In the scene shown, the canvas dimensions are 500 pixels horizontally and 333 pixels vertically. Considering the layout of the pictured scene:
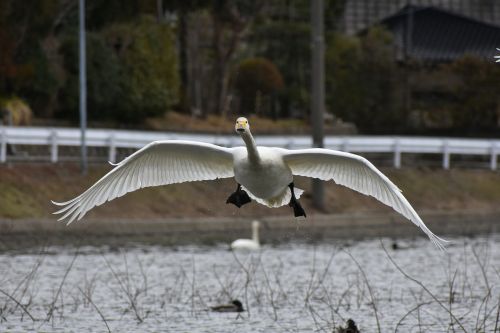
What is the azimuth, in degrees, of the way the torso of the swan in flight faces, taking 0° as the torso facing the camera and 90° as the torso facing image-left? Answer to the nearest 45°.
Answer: approximately 0°

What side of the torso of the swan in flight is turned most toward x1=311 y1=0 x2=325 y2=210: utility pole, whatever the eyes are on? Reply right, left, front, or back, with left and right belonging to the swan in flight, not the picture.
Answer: back

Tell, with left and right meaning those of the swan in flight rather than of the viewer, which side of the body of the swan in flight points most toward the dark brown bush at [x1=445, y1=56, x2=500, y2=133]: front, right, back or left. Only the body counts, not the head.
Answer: back

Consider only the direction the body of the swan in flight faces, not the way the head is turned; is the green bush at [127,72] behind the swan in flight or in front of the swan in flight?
behind

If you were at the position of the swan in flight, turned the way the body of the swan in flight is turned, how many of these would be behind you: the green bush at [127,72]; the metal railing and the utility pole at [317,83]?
3

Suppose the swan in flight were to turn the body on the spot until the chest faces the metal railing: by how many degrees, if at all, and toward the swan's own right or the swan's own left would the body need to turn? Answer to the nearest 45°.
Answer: approximately 180°

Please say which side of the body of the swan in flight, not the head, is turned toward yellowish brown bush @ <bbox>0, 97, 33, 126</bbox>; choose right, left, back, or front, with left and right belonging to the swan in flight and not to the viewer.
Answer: back
